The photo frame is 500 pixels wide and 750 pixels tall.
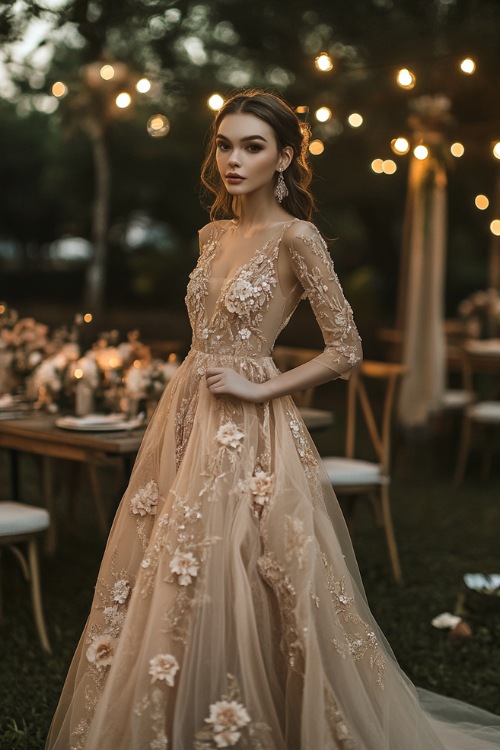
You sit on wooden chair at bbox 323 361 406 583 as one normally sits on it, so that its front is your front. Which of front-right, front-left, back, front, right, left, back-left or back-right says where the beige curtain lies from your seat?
back-right

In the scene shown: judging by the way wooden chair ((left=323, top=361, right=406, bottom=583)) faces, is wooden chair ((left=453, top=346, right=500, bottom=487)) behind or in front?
behind

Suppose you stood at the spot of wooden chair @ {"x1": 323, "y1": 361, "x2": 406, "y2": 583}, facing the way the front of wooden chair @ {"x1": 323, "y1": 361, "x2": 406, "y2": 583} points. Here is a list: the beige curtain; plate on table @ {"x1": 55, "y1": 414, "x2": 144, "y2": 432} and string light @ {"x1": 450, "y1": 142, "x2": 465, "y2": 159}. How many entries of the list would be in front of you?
1

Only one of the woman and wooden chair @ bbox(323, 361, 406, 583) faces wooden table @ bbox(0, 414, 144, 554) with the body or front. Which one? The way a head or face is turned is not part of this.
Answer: the wooden chair

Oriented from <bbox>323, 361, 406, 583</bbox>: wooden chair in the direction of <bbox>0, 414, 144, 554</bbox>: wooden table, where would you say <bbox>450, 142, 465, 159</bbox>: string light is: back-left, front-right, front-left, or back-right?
back-right

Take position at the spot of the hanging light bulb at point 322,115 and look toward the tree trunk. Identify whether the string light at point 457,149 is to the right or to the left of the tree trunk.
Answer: right

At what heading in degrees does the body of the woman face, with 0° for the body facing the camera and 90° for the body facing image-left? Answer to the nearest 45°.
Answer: approximately 45°
